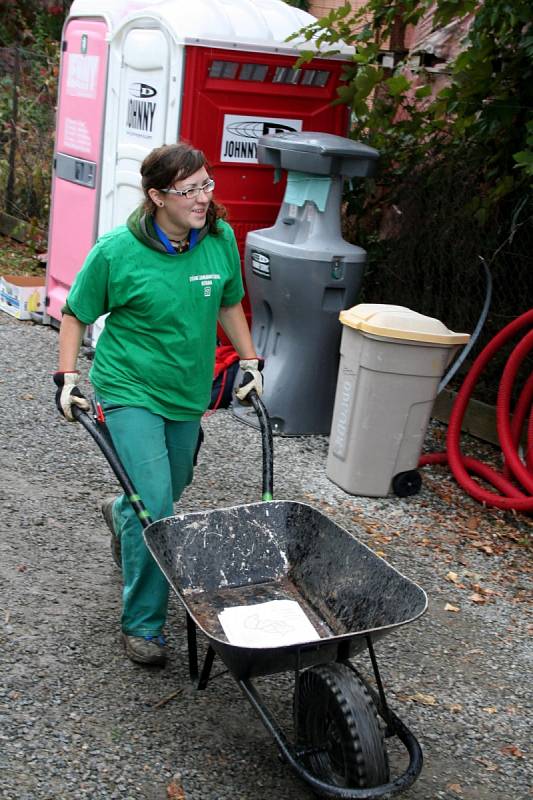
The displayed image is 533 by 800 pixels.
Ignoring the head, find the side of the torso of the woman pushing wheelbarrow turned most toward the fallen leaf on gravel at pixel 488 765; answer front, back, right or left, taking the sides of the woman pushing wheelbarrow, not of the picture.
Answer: front

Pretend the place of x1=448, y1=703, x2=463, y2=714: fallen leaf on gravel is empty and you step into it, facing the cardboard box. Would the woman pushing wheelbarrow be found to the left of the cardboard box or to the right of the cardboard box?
left

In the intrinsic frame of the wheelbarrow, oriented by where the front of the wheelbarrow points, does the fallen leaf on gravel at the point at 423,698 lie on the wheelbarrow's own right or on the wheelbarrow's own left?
on the wheelbarrow's own left

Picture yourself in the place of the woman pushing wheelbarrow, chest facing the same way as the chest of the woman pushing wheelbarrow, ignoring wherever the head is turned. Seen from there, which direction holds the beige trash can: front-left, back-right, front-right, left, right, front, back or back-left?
left

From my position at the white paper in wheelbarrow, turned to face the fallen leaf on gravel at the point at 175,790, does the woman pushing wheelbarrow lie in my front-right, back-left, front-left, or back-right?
back-right

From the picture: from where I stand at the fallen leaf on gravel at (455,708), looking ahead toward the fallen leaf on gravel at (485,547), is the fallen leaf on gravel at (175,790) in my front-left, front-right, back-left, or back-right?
back-left

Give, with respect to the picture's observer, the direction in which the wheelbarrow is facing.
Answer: facing the viewer and to the right of the viewer

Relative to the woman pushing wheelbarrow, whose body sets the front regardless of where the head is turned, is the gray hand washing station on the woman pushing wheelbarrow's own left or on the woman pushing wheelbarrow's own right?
on the woman pushing wheelbarrow's own left

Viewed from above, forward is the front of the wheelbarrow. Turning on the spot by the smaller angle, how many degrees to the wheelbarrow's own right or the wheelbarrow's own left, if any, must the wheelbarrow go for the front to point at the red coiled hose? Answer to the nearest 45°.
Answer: approximately 90° to the wheelbarrow's own left

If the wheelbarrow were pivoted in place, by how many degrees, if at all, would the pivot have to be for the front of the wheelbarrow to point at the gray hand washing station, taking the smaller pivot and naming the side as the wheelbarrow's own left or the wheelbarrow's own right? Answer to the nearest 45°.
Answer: approximately 135° to the wheelbarrow's own left

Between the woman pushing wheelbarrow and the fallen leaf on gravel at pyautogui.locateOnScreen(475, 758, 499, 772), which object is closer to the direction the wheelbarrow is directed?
the fallen leaf on gravel

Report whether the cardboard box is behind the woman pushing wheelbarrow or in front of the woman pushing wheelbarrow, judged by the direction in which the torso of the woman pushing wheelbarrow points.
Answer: behind
